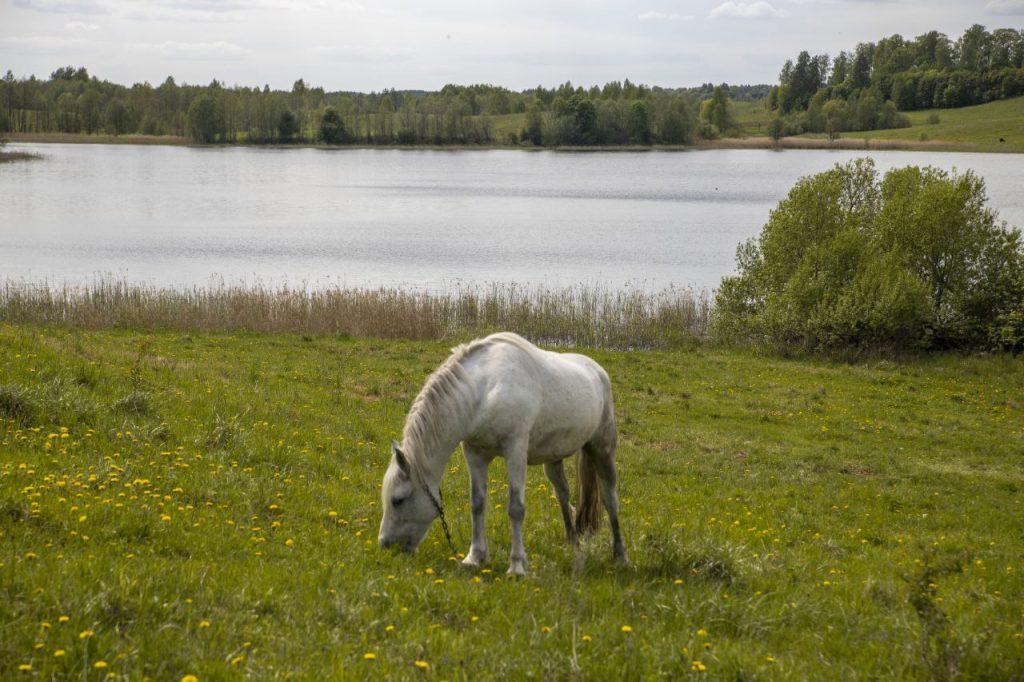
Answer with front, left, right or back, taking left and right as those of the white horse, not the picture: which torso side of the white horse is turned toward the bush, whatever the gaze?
back

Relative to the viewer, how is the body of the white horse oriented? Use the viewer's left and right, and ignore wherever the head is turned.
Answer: facing the viewer and to the left of the viewer
